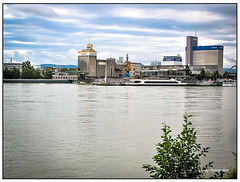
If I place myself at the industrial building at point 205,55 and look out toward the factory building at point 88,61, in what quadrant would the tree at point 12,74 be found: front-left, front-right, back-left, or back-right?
front-left
